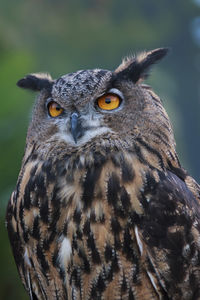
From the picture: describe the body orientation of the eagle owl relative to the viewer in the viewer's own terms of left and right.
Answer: facing the viewer and to the left of the viewer
